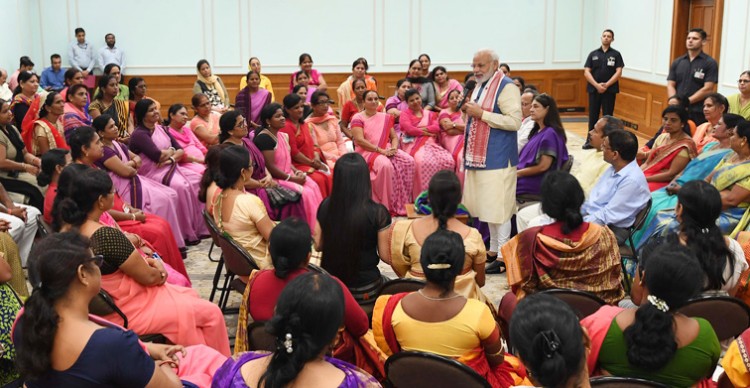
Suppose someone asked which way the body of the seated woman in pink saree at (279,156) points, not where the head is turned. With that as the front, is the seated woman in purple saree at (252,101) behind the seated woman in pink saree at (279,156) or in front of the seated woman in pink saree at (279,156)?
behind

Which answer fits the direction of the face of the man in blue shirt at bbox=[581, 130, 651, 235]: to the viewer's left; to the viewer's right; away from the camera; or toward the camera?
to the viewer's left

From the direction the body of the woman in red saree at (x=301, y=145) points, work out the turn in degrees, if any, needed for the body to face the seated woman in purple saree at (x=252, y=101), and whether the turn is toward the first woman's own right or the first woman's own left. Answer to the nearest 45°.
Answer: approximately 135° to the first woman's own left

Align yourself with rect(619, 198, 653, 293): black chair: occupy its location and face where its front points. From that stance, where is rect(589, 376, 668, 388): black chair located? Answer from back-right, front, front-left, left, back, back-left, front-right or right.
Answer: left

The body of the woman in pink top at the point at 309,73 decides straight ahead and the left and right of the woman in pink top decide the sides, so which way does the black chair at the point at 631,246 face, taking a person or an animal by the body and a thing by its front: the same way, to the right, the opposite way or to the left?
to the right

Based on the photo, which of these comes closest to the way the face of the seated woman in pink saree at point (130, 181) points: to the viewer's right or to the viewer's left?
to the viewer's right

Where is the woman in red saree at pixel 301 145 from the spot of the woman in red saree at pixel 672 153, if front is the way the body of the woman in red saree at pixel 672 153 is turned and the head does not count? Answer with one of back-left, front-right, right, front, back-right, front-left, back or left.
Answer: front-right

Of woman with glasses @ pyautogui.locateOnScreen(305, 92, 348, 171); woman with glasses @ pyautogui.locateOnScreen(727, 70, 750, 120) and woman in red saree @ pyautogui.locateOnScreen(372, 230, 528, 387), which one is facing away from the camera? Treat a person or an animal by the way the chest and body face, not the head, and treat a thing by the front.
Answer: the woman in red saree

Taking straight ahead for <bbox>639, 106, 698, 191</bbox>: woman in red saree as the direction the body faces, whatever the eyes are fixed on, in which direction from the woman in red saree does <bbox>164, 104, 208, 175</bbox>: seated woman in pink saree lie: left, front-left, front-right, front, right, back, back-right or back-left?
front-right

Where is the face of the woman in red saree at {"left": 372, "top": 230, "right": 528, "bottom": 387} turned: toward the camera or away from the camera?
away from the camera

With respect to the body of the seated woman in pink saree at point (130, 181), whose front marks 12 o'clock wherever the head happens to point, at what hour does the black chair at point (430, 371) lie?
The black chair is roughly at 1 o'clock from the seated woman in pink saree.

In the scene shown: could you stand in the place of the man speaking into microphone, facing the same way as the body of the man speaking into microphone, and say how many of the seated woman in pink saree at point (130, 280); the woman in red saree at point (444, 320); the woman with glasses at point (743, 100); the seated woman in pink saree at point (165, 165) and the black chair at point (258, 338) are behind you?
1

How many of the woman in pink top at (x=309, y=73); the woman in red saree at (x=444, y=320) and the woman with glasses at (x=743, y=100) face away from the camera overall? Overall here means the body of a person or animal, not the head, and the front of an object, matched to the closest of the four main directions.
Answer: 1

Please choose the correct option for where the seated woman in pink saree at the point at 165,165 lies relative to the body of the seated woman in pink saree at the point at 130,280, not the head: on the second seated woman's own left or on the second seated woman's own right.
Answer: on the second seated woman's own left

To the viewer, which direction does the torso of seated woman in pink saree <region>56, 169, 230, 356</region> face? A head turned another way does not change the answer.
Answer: to the viewer's right

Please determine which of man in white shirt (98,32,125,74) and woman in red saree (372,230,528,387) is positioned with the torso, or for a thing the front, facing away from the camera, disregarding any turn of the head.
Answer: the woman in red saree

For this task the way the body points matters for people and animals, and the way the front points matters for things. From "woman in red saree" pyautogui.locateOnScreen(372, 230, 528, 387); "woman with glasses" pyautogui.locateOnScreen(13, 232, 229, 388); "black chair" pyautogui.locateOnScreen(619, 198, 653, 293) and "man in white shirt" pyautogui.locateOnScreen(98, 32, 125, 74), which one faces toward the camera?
the man in white shirt
